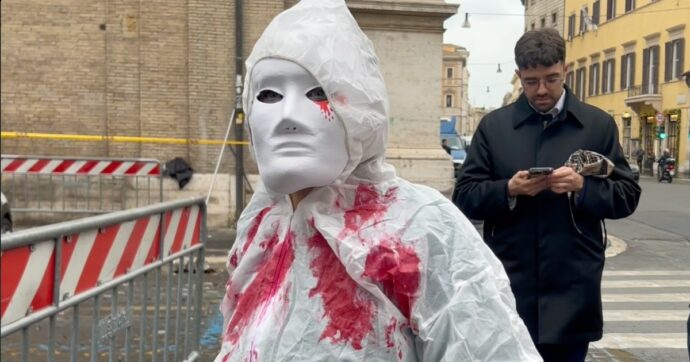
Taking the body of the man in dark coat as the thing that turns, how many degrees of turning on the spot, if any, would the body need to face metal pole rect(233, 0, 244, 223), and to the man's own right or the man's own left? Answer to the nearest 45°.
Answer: approximately 135° to the man's own right

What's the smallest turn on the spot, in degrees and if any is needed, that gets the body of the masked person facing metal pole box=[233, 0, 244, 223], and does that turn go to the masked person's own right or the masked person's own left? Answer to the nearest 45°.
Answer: approximately 135° to the masked person's own right

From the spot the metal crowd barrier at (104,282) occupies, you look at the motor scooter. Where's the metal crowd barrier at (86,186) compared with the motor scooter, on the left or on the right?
left

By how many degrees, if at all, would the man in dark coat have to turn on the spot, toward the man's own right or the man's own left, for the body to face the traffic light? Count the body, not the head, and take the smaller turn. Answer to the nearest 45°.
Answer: approximately 180°

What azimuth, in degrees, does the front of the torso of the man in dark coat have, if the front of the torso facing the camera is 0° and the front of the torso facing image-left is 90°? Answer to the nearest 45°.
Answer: approximately 0°

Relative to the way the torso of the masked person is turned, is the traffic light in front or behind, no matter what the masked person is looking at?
behind

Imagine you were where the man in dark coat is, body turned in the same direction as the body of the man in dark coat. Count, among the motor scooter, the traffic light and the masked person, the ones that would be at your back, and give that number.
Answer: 2

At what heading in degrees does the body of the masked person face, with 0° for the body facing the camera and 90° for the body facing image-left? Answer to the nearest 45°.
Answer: approximately 45°

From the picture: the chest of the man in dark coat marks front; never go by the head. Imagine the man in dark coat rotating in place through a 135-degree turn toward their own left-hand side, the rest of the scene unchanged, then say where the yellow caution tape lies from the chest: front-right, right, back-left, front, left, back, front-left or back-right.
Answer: left

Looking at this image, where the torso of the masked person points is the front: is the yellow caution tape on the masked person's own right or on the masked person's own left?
on the masked person's own right

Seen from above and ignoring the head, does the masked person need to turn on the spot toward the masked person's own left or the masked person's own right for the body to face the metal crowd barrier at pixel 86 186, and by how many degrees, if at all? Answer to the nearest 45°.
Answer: approximately 90° to the masked person's own right
